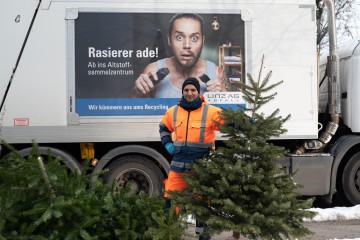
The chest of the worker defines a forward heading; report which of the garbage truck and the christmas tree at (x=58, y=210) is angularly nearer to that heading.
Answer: the christmas tree

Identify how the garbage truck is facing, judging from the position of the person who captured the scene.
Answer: facing to the right of the viewer

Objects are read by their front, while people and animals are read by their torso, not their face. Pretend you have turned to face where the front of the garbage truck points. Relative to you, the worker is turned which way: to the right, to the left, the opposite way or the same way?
to the right

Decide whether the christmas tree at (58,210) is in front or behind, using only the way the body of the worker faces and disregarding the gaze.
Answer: in front

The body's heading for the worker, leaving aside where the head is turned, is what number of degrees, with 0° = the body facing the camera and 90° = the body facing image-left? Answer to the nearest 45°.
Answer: approximately 0°

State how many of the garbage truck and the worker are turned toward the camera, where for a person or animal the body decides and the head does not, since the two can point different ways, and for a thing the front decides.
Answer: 1

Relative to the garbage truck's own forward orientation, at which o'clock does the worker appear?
The worker is roughly at 2 o'clock from the garbage truck.

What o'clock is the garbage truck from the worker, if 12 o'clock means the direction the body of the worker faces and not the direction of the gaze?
The garbage truck is roughly at 5 o'clock from the worker.

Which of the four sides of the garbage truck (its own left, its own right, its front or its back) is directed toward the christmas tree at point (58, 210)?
right

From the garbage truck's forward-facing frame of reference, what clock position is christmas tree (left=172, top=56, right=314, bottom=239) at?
The christmas tree is roughly at 2 o'clock from the garbage truck.
